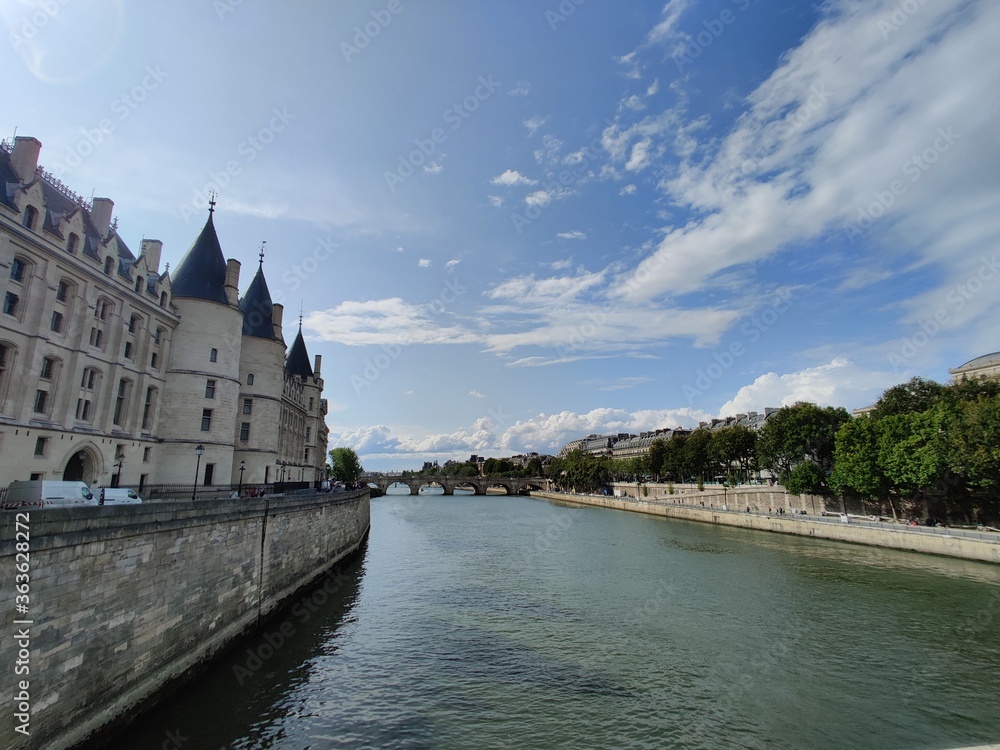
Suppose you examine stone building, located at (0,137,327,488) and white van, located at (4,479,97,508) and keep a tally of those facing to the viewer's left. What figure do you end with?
0

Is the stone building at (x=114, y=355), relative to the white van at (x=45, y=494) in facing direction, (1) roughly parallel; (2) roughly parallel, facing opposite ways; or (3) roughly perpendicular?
roughly perpendicular

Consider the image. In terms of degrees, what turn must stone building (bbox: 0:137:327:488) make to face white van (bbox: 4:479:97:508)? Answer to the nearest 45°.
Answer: approximately 45° to its right

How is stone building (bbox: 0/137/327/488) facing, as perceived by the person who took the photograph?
facing the viewer and to the right of the viewer

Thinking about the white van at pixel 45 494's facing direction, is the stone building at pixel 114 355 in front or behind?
in front

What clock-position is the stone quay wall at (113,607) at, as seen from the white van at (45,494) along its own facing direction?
The stone quay wall is roughly at 4 o'clock from the white van.

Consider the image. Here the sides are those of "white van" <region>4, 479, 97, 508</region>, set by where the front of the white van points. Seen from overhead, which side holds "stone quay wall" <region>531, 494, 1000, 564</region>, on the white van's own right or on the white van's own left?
on the white van's own right

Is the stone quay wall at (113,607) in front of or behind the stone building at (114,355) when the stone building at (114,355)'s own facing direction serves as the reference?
in front

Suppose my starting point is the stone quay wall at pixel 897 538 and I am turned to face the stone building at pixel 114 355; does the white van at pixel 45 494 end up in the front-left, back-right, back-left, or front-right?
front-left

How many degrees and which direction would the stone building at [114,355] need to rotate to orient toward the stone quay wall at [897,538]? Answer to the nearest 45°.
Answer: approximately 45° to its left

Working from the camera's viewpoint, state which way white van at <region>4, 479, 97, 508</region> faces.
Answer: facing away from the viewer and to the right of the viewer
